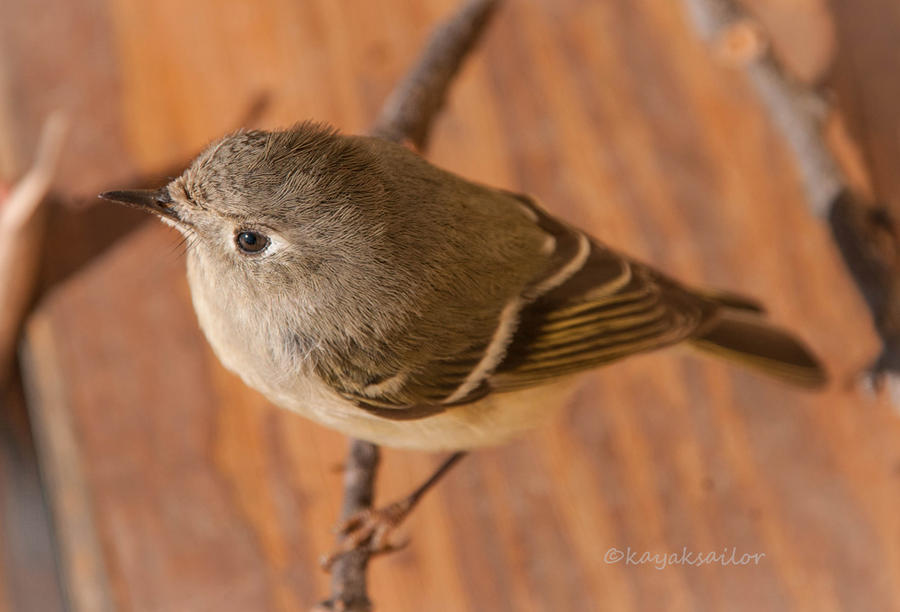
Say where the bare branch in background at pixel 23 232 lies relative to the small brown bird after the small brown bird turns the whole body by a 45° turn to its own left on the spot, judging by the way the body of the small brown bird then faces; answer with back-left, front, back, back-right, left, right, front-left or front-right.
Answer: right

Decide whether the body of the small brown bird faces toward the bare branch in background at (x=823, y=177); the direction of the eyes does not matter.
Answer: no

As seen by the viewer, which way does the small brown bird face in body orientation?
to the viewer's left
